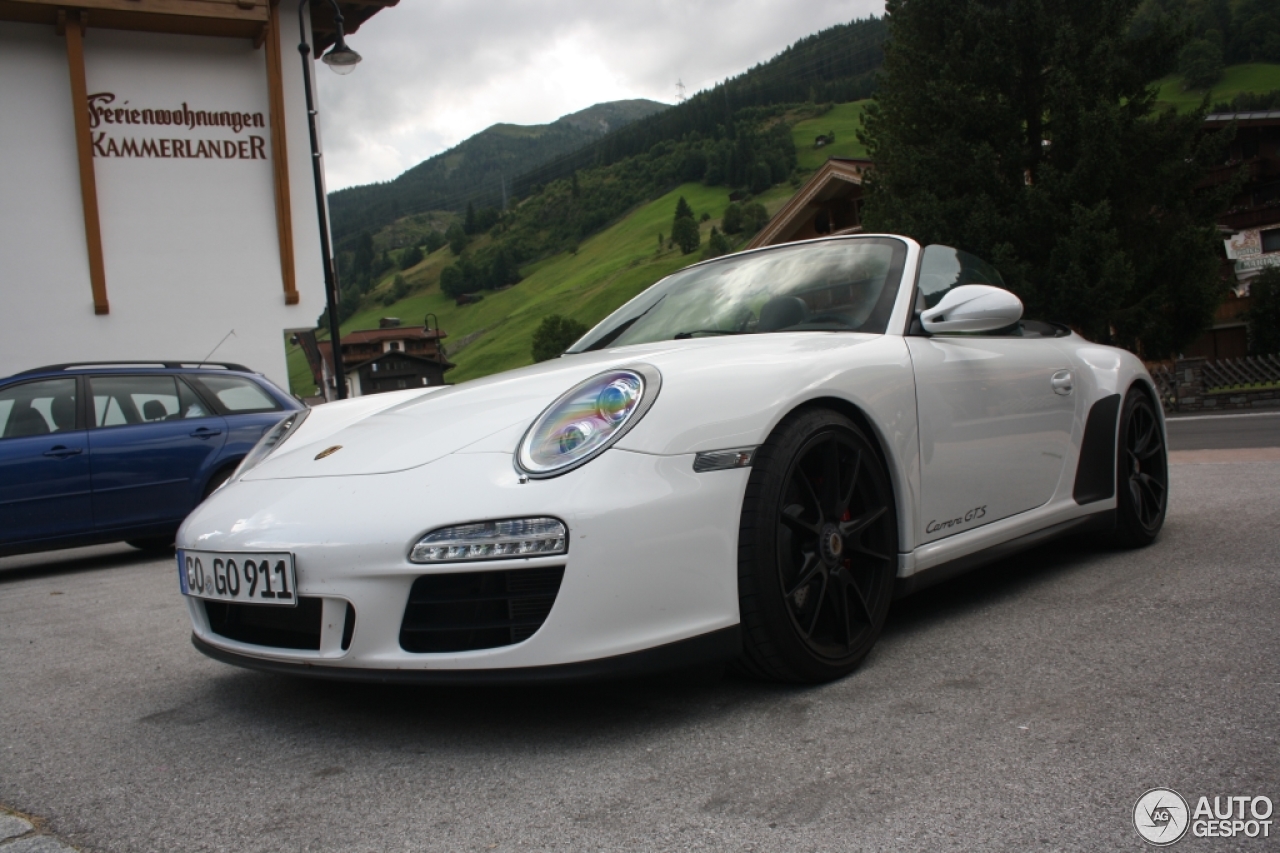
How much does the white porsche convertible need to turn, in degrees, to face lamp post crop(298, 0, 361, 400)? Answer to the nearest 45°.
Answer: approximately 135° to its right

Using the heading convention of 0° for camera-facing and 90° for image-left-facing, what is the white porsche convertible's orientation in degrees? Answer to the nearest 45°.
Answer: approximately 45°

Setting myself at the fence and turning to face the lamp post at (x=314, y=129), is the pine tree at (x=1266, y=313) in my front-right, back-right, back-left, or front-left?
back-right

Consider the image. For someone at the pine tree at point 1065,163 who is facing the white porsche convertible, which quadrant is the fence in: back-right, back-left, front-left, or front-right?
front-left
